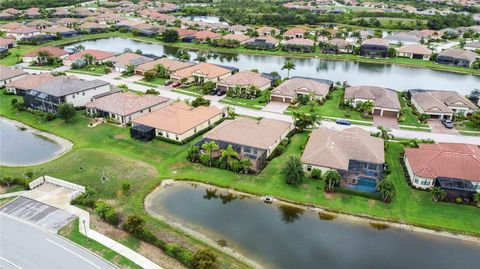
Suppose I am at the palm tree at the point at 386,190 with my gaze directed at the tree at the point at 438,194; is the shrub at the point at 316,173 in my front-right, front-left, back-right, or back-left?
back-left

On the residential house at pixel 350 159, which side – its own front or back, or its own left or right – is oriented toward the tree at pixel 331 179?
back

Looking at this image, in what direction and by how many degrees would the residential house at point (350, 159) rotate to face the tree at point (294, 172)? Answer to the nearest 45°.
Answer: approximately 135° to its left

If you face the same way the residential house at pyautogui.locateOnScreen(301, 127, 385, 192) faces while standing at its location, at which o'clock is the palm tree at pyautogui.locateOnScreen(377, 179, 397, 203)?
The palm tree is roughly at 5 o'clock from the residential house.

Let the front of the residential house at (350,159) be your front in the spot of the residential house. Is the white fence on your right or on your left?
on your left

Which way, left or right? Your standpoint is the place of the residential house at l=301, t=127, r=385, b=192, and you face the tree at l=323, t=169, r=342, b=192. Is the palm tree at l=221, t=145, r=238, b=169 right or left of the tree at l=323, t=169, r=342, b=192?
right

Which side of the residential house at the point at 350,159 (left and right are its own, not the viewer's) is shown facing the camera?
back

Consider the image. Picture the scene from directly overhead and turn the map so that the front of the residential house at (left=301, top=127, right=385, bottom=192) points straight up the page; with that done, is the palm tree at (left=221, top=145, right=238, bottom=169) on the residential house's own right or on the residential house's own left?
on the residential house's own left

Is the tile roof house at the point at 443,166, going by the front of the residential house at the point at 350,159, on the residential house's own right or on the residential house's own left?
on the residential house's own right

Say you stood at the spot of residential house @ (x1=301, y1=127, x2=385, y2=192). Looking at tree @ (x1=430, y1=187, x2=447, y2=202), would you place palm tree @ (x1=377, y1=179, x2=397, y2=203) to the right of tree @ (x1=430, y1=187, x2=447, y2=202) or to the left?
right

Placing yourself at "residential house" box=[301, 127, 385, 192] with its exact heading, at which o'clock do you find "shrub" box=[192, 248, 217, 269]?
The shrub is roughly at 7 o'clock from the residential house.

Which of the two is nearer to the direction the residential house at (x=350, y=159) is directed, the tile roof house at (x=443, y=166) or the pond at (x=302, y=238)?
the tile roof house
